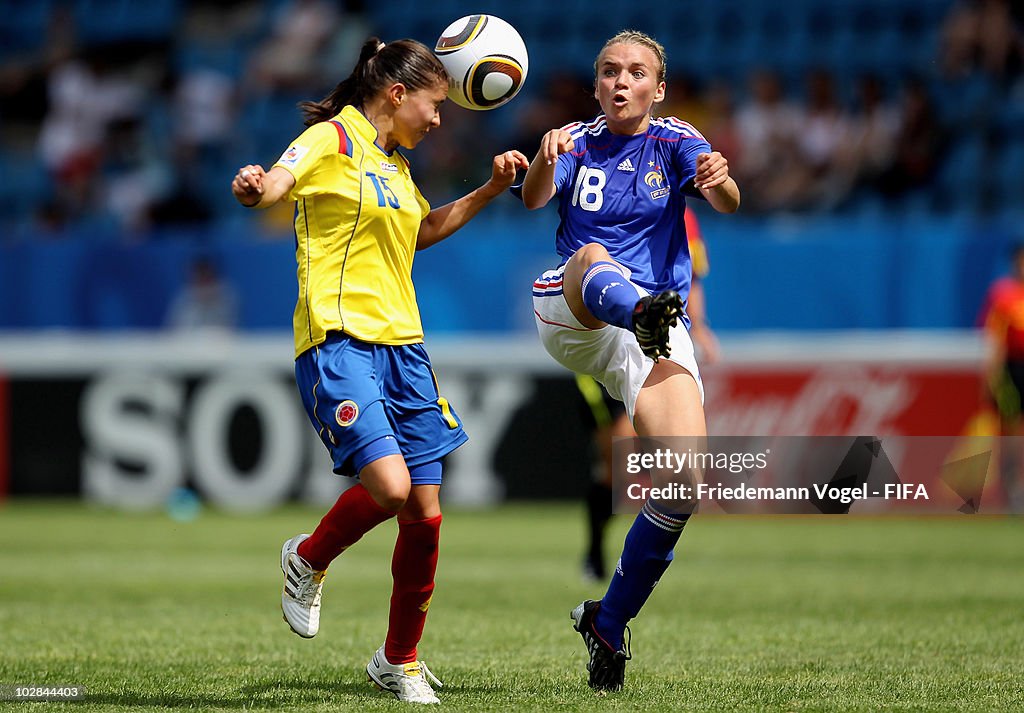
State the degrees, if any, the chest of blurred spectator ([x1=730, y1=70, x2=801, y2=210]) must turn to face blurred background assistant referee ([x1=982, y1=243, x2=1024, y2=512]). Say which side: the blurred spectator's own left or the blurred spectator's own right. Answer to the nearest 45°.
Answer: approximately 45° to the blurred spectator's own left

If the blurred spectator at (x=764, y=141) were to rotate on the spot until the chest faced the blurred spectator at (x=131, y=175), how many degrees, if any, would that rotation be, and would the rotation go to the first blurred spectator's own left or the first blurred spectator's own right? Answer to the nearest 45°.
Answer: approximately 90° to the first blurred spectator's own right

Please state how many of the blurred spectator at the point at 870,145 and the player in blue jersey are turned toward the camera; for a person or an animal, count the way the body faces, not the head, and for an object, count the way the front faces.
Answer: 2

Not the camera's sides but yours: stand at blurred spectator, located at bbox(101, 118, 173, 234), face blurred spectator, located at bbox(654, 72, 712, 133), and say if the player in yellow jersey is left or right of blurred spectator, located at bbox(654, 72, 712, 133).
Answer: right

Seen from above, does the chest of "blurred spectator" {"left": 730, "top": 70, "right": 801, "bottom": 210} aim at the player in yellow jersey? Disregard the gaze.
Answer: yes

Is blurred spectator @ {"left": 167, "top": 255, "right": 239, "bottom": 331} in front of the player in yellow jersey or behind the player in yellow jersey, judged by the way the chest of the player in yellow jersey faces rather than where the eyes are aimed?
behind

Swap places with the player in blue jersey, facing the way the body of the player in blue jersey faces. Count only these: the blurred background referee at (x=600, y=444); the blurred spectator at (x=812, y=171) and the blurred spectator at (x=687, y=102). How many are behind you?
3

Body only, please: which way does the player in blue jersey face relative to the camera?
toward the camera

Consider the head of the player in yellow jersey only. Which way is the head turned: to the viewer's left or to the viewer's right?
to the viewer's right

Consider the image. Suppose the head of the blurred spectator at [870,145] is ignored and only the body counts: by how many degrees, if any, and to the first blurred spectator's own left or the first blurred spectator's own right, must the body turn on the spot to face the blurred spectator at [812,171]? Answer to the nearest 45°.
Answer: approximately 90° to the first blurred spectator's own right

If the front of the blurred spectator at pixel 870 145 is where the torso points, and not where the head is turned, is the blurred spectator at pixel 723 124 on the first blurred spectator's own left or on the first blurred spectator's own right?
on the first blurred spectator's own right

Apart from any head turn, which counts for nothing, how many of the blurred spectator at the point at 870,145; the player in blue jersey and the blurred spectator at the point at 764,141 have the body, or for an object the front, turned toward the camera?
3

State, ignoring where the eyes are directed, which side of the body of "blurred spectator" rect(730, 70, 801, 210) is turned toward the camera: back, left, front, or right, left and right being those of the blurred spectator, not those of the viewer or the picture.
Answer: front

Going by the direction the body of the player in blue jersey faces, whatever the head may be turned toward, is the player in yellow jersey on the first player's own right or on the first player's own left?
on the first player's own right

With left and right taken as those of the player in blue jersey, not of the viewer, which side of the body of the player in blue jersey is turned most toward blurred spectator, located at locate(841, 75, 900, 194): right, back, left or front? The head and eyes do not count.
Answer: back
